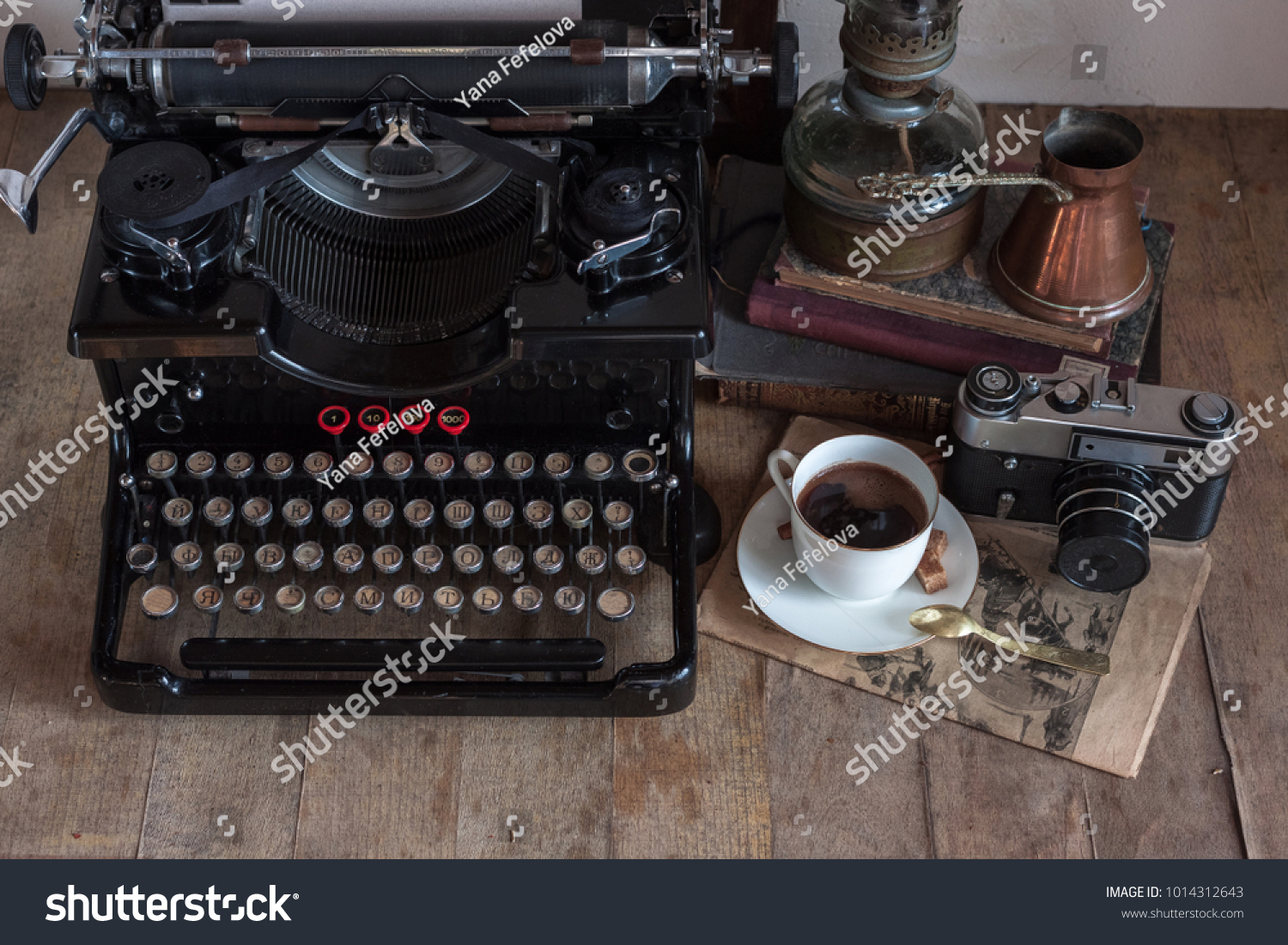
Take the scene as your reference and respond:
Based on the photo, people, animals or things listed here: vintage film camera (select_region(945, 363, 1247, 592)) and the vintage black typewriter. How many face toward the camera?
2

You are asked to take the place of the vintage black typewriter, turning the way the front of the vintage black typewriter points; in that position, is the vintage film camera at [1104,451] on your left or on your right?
on your left

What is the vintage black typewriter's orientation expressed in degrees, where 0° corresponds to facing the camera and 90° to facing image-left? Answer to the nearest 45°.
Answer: approximately 0°

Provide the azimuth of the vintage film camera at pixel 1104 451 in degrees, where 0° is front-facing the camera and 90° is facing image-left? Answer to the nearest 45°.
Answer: approximately 0°
